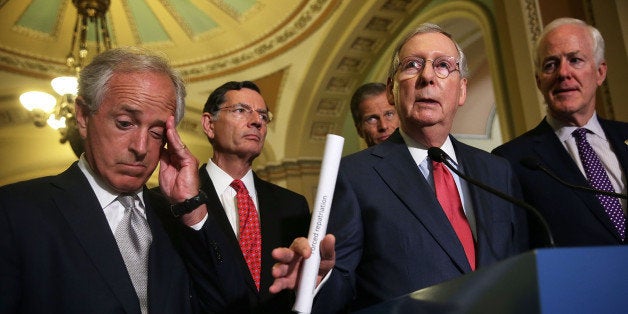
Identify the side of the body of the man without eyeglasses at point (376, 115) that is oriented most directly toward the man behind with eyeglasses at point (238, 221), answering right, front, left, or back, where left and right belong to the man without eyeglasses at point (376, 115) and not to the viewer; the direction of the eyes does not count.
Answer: right

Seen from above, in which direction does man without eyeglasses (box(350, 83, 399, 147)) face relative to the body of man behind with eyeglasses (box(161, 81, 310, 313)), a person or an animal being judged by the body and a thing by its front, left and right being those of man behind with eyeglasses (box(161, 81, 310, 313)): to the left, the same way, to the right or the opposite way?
the same way

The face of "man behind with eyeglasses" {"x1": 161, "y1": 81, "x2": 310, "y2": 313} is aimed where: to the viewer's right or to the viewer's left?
to the viewer's right

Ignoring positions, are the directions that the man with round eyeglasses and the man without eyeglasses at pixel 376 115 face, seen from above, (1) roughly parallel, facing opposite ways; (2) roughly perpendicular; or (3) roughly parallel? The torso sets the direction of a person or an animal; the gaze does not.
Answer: roughly parallel

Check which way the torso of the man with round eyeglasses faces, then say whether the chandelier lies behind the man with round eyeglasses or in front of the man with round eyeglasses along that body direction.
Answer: behind

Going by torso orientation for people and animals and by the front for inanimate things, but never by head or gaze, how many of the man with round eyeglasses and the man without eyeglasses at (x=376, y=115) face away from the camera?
0

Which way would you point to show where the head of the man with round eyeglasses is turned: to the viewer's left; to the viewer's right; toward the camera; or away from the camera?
toward the camera

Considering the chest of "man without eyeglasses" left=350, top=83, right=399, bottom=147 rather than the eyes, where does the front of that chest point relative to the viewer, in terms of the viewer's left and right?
facing the viewer and to the right of the viewer
